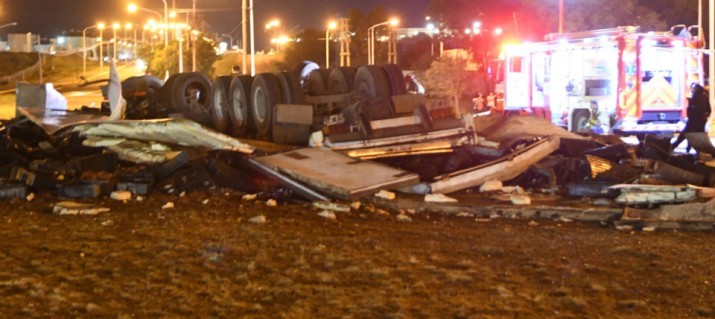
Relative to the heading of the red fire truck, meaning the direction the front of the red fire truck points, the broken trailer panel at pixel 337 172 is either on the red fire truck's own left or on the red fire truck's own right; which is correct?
on the red fire truck's own left

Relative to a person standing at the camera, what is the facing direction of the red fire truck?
facing away from the viewer and to the left of the viewer

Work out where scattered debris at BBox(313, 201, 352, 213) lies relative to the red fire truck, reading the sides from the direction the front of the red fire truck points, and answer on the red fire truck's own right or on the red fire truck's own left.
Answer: on the red fire truck's own left

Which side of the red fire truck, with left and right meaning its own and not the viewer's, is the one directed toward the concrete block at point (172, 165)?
left

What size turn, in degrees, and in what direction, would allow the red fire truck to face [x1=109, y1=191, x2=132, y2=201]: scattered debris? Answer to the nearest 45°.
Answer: approximately 90° to its left

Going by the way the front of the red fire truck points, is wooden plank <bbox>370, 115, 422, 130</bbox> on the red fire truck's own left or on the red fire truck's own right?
on the red fire truck's own left

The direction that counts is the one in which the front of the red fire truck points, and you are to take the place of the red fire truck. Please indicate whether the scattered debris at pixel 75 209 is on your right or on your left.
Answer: on your left

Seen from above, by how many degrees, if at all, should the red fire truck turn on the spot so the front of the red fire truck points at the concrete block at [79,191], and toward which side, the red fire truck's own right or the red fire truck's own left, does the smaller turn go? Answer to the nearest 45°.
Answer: approximately 90° to the red fire truck's own left

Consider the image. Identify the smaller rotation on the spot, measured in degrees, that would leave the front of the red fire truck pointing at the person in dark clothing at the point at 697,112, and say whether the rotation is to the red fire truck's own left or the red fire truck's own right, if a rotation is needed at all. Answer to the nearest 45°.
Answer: approximately 135° to the red fire truck's own left

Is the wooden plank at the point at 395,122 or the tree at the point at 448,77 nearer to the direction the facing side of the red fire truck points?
the tree
